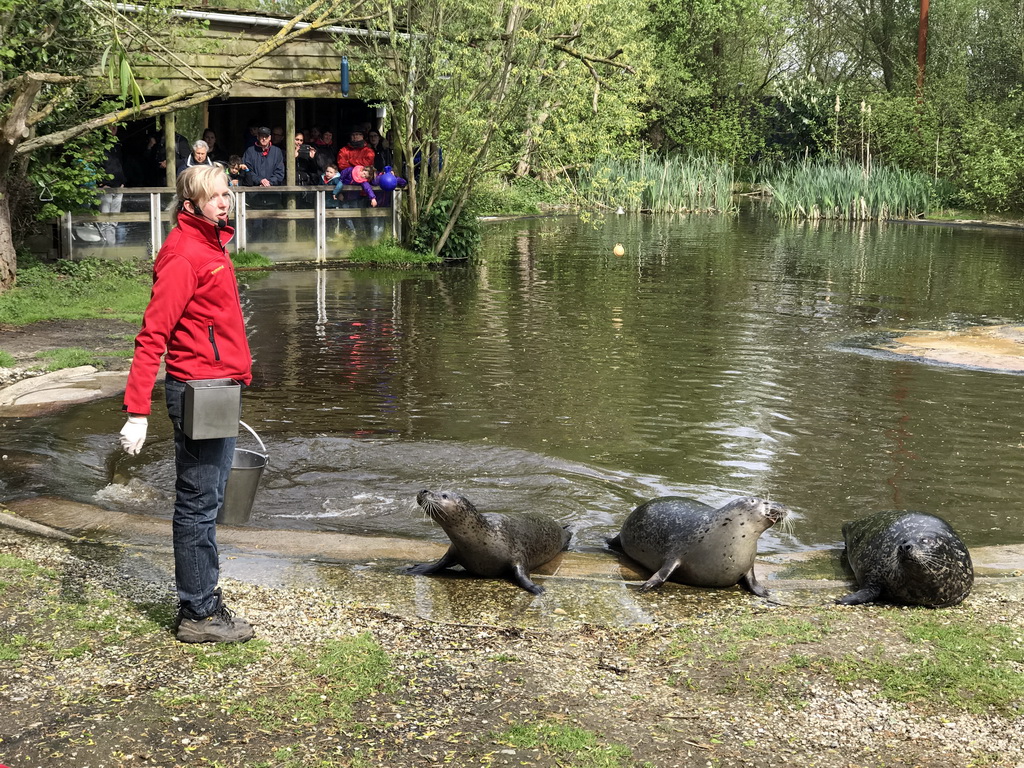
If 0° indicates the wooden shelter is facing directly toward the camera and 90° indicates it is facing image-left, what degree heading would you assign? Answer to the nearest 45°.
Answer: approximately 0°

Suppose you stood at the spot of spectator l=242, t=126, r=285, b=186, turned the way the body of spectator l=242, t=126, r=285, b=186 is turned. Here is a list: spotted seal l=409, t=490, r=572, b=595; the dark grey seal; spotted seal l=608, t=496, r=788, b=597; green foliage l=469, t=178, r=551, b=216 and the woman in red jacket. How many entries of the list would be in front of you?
4

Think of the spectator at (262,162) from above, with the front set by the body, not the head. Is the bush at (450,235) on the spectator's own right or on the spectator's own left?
on the spectator's own left

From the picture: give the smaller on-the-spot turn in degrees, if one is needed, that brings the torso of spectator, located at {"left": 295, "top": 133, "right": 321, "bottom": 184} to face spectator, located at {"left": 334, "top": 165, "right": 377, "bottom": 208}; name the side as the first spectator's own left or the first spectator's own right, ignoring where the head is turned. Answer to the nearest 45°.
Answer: approximately 90° to the first spectator's own left

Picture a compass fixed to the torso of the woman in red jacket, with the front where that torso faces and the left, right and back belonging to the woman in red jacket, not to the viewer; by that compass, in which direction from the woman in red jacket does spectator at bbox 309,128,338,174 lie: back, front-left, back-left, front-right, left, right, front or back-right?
left

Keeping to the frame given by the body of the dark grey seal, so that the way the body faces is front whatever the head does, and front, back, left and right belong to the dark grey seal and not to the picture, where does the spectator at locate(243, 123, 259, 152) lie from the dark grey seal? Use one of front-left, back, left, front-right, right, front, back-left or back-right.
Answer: back-right

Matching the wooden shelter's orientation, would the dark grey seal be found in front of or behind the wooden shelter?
in front

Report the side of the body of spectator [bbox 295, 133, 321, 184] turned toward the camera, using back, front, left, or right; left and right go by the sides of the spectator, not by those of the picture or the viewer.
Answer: front

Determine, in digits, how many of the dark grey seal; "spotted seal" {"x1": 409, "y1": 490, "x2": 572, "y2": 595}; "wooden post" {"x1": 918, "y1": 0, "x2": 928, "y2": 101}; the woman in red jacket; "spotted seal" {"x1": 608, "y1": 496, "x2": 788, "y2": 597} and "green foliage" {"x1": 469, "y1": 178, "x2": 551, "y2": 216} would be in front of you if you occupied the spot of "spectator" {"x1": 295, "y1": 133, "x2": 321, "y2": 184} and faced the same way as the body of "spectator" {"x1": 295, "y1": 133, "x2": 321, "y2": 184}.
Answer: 4

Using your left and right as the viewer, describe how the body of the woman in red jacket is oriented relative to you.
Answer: facing to the right of the viewer

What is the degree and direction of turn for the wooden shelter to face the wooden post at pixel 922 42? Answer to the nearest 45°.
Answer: approximately 135° to its left
